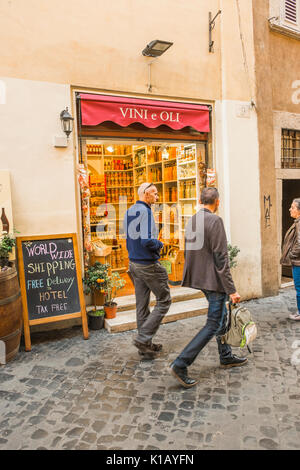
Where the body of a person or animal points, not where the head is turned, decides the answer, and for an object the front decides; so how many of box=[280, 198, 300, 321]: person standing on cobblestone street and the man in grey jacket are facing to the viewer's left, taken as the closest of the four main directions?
1

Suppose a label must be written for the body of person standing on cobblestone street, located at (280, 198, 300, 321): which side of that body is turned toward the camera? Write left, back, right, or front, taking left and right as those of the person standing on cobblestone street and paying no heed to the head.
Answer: left

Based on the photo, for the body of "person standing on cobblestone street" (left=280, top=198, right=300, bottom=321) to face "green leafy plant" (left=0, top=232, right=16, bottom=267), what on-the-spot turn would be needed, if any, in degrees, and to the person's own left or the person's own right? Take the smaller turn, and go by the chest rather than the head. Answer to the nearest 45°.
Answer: approximately 45° to the person's own left
